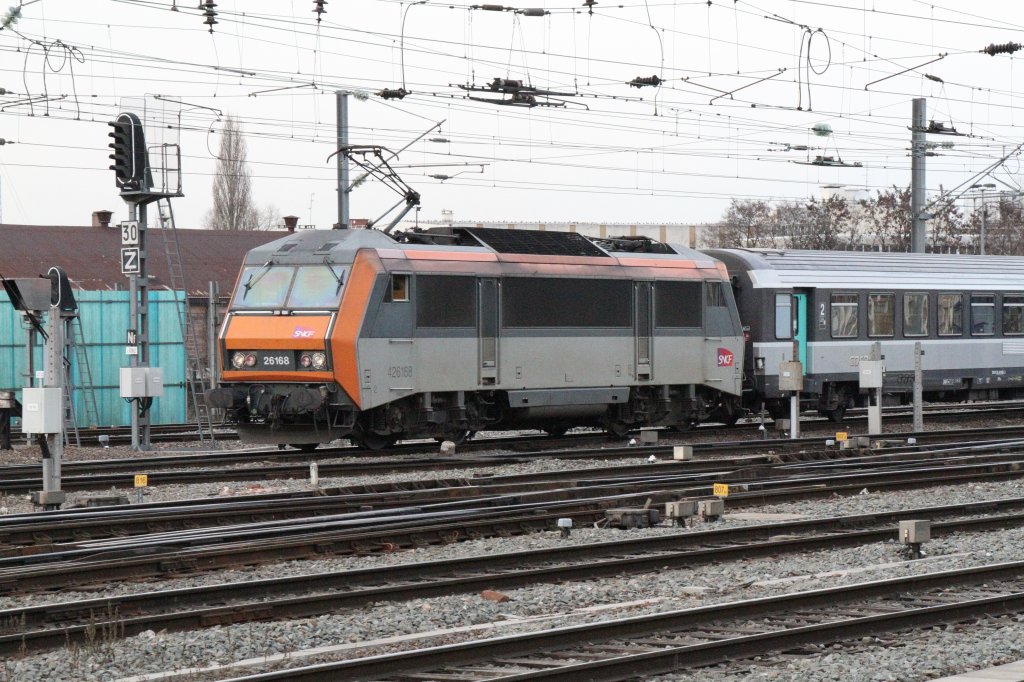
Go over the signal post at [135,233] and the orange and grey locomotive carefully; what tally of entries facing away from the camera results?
0

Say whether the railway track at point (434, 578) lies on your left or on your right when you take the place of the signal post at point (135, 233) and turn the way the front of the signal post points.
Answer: on your left

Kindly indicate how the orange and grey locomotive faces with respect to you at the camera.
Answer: facing the viewer and to the left of the viewer

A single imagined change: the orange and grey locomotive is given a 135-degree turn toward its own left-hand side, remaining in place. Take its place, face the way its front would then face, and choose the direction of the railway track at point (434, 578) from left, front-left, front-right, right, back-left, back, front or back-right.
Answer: right

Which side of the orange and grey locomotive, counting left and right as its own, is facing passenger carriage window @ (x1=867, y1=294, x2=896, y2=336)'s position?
back

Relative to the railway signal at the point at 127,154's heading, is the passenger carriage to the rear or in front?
to the rear

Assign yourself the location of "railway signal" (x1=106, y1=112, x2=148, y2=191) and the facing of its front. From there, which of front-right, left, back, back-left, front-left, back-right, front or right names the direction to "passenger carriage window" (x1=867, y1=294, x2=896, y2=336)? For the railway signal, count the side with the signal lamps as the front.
back-left

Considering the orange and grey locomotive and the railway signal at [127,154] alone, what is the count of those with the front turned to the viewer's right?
0

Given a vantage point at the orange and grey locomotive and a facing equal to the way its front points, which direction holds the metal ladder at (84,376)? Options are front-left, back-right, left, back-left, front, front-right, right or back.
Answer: right

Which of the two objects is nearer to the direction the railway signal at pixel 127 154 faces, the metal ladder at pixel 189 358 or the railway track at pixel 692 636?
the railway track

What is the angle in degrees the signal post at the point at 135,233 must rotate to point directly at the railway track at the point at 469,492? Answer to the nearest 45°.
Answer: approximately 90° to its left
